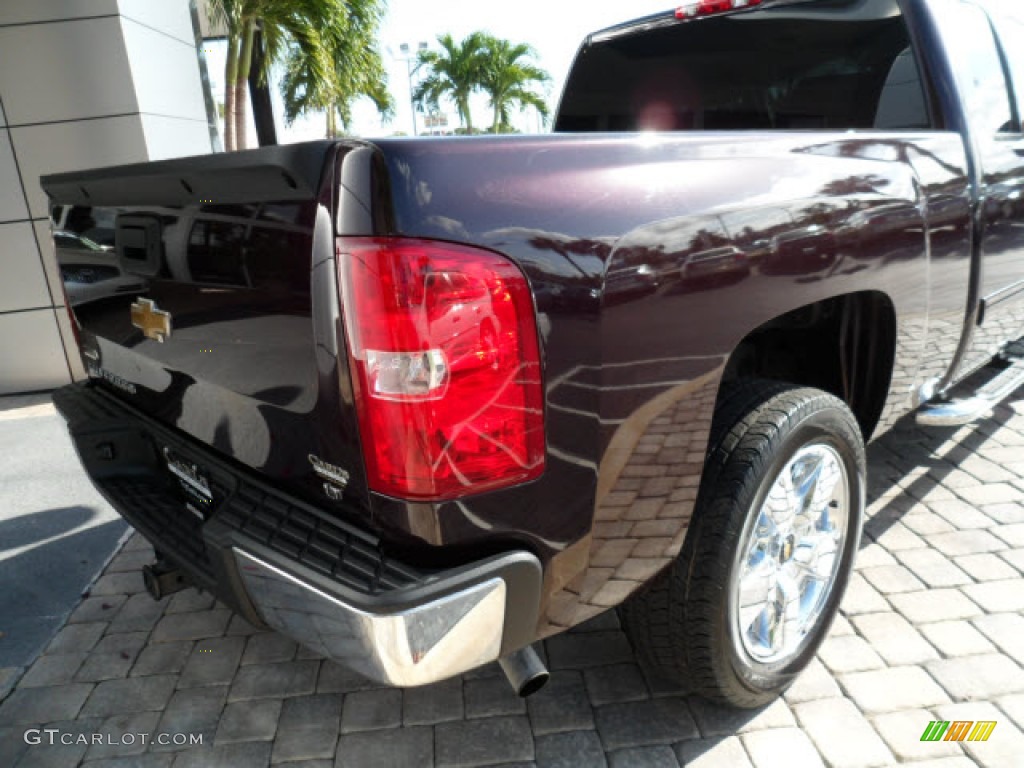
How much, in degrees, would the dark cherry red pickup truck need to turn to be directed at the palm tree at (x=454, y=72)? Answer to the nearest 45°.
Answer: approximately 45° to its left

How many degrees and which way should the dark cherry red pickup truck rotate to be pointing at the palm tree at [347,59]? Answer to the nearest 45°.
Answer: approximately 45° to its left

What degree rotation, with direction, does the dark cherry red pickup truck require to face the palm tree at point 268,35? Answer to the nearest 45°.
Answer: approximately 45° to its left

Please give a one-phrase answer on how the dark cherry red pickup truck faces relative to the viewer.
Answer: facing away from the viewer and to the right of the viewer

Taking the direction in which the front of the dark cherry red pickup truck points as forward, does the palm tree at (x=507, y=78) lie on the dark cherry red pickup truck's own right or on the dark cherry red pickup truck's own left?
on the dark cherry red pickup truck's own left
